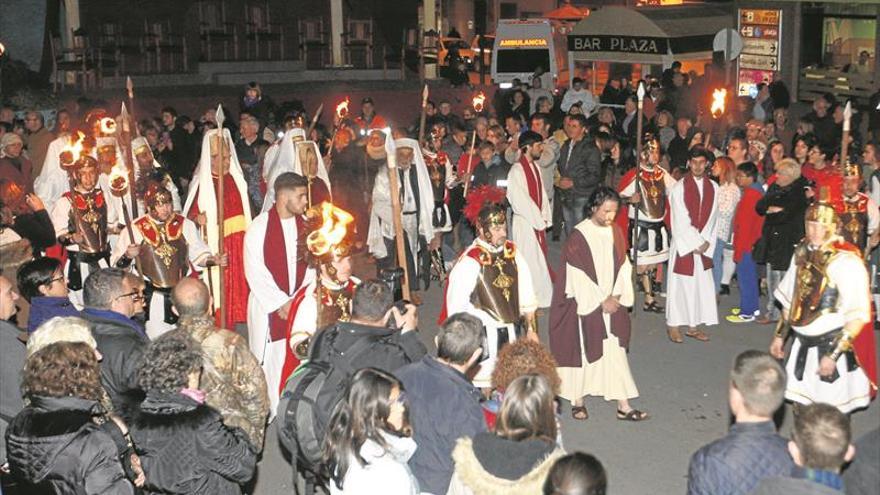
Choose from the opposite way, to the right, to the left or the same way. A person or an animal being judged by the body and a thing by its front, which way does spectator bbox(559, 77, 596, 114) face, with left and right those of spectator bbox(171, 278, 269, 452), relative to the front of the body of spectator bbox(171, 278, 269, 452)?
the opposite way

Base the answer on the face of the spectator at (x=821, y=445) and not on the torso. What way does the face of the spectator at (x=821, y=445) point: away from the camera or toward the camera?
away from the camera

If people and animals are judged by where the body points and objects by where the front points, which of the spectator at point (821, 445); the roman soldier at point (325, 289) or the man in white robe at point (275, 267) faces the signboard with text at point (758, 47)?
the spectator

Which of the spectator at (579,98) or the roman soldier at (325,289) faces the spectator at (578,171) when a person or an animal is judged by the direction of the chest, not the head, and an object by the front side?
the spectator at (579,98)

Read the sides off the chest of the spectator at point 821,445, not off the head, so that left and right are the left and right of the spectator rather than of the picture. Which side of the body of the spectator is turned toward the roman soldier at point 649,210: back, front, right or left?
front

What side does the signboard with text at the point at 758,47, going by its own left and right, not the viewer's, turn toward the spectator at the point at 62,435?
front

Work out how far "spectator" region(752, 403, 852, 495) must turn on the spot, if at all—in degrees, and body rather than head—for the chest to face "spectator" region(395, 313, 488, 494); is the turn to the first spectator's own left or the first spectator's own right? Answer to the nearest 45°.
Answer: approximately 90° to the first spectator's own left

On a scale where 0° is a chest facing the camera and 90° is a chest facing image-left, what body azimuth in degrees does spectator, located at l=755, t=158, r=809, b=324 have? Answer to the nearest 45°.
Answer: approximately 45°

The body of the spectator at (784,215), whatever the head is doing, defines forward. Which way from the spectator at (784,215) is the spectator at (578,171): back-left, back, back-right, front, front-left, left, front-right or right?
right

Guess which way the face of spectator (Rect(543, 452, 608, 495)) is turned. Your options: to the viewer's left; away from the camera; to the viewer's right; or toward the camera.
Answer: away from the camera

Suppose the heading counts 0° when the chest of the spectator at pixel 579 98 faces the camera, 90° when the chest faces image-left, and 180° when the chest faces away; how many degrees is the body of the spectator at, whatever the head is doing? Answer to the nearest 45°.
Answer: approximately 0°

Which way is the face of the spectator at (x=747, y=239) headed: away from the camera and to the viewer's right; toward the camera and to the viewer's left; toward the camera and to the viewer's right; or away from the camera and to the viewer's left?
toward the camera and to the viewer's left

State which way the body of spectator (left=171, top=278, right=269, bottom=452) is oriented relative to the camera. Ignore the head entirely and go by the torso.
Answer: away from the camera

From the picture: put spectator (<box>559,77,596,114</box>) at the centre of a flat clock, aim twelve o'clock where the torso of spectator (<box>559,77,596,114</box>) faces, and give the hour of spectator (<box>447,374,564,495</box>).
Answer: spectator (<box>447,374,564,495</box>) is roughly at 12 o'clock from spectator (<box>559,77,596,114</box>).
